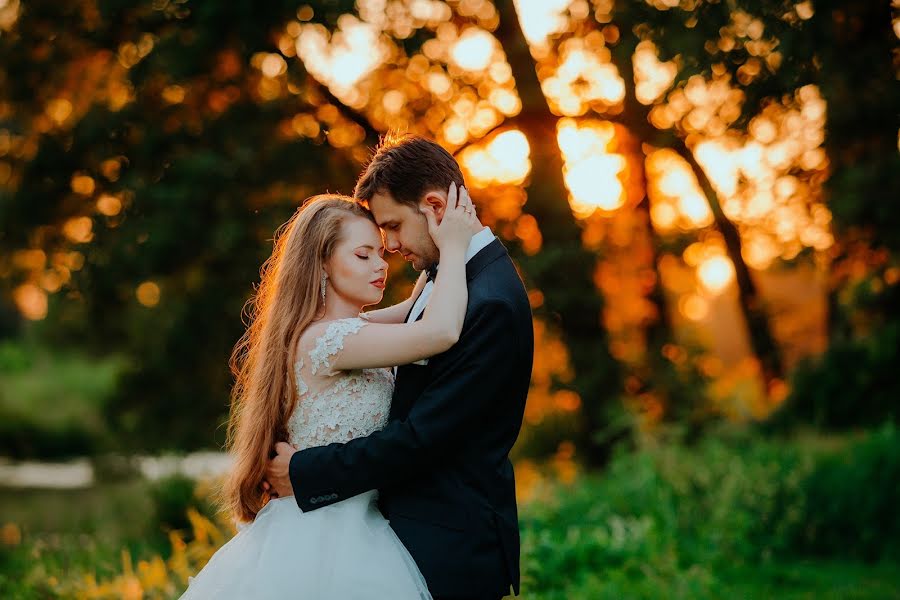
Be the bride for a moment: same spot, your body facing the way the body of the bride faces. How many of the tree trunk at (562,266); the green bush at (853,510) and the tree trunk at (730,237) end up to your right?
0

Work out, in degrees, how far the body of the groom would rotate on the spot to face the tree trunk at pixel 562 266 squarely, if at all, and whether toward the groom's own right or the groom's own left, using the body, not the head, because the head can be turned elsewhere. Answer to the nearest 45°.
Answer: approximately 90° to the groom's own right

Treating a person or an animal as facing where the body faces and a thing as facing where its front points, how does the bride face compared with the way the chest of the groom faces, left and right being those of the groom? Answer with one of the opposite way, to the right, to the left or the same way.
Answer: the opposite way

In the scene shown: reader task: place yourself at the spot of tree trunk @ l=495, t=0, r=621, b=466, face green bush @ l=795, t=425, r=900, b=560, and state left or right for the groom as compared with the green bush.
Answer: right

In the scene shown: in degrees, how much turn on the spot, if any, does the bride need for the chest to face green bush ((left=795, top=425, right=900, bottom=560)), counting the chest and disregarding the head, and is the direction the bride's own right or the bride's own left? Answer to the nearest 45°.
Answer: approximately 45° to the bride's own left

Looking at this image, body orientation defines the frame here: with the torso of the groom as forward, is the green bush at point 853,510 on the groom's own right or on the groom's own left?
on the groom's own right

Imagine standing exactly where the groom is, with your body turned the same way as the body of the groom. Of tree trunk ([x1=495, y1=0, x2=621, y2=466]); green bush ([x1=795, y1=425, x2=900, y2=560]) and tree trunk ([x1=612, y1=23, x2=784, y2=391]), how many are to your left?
0

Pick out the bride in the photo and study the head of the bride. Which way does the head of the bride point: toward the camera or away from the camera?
toward the camera

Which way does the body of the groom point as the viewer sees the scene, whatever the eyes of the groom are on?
to the viewer's left

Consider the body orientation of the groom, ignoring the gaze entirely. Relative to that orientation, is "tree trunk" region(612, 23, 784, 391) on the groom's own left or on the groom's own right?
on the groom's own right

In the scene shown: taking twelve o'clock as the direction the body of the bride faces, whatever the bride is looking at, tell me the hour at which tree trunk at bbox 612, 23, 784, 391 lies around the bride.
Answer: The tree trunk is roughly at 10 o'clock from the bride.

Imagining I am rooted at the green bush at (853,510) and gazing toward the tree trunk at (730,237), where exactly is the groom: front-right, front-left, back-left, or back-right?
back-left

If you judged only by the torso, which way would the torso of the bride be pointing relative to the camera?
to the viewer's right
